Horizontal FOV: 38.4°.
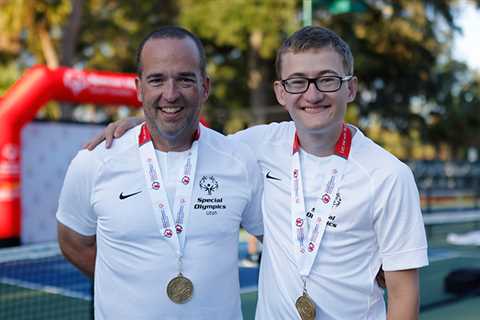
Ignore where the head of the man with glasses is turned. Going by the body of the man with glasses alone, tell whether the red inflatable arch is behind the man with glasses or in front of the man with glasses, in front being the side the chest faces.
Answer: behind

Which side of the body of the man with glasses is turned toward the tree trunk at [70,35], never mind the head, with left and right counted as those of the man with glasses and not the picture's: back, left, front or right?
back

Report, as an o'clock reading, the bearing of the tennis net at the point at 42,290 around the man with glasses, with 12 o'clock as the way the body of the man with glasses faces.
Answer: The tennis net is roughly at 5 o'clock from the man with glasses.

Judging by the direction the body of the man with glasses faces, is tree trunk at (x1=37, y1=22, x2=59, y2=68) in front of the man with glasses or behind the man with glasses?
behind

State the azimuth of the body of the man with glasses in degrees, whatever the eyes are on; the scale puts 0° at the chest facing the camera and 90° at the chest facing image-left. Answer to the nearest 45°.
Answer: approximately 0°
